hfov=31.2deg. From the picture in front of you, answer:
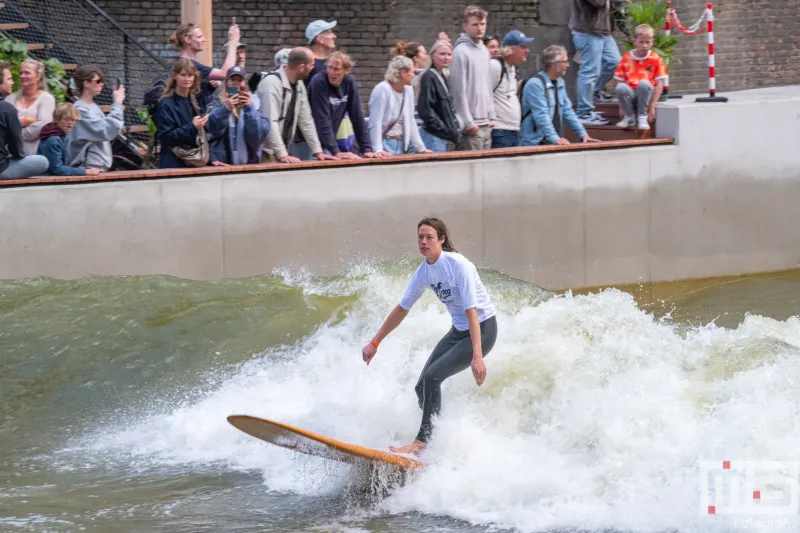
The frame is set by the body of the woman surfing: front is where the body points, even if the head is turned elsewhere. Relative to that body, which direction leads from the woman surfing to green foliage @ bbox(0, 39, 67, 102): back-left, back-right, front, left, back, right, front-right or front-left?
right

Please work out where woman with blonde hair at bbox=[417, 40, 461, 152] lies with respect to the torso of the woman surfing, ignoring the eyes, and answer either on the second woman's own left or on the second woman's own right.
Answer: on the second woman's own right

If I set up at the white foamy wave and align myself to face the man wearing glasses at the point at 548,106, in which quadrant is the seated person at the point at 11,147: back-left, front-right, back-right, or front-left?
front-left

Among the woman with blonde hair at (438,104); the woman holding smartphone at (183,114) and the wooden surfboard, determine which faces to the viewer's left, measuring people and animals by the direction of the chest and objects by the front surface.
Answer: the wooden surfboard

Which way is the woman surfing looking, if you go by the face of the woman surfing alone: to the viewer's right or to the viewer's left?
to the viewer's left

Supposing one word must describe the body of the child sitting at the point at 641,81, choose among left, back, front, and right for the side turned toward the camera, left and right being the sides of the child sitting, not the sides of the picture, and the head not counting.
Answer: front

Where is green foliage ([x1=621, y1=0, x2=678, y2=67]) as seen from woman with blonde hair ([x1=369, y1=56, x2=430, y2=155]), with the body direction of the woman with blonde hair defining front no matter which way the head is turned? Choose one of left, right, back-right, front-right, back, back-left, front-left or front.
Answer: left

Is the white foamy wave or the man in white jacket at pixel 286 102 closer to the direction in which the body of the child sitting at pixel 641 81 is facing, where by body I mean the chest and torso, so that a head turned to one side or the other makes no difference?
the white foamy wave

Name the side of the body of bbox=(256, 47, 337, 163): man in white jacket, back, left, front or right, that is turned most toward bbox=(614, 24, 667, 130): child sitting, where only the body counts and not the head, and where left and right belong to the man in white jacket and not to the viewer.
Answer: left

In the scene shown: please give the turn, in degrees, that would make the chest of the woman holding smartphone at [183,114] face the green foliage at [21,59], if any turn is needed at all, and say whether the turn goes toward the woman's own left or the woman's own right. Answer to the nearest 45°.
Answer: approximately 180°
